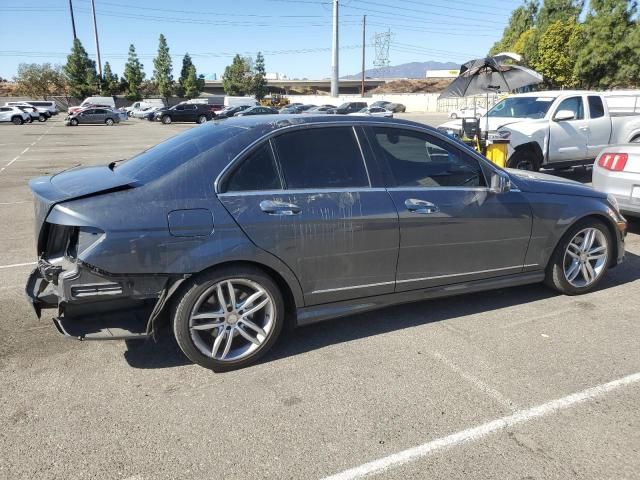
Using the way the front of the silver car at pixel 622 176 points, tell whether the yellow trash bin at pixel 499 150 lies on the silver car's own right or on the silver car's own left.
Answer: on the silver car's own left

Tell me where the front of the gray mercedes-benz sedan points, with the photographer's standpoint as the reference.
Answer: facing away from the viewer and to the right of the viewer

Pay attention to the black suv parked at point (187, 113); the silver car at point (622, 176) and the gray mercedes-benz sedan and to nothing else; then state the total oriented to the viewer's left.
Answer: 1

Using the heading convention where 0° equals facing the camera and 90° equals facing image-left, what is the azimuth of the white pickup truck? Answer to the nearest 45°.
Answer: approximately 45°

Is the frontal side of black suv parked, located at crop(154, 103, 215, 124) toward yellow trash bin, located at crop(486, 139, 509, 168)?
no

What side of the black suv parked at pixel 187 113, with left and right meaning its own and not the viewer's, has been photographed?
left

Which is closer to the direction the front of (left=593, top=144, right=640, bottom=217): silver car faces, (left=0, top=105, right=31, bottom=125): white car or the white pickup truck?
the white pickup truck

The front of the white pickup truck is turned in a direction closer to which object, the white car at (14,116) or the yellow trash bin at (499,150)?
the yellow trash bin

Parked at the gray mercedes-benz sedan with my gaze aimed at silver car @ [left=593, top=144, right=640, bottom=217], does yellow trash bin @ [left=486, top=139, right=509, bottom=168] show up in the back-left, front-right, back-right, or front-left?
front-left

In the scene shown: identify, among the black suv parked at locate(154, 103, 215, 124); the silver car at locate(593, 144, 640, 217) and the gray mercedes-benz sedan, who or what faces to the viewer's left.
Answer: the black suv parked

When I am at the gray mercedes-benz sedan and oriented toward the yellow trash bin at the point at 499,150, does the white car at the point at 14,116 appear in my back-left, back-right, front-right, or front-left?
front-left

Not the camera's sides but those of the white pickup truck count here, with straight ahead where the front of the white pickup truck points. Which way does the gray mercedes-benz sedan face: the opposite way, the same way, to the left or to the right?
the opposite way

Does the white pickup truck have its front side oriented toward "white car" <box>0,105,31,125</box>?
no

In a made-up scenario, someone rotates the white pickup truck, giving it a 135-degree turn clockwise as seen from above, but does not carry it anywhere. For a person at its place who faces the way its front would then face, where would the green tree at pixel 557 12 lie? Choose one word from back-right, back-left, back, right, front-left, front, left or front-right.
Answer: front

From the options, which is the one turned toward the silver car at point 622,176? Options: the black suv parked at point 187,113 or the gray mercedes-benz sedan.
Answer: the gray mercedes-benz sedan

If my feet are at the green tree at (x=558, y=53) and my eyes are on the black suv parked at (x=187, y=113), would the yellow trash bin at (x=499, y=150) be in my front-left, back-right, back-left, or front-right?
front-left

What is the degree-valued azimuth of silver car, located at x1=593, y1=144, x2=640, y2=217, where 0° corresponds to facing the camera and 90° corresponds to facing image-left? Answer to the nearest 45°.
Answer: approximately 225°
